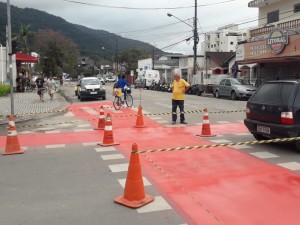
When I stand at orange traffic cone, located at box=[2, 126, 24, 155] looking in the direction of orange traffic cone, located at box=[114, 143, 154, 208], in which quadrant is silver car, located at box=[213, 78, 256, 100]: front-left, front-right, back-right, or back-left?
back-left

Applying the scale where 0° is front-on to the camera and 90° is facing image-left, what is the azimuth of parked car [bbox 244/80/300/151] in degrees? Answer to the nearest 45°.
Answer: approximately 225°

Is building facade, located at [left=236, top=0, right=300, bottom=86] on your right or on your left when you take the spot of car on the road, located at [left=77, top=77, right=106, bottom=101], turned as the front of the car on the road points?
on your left

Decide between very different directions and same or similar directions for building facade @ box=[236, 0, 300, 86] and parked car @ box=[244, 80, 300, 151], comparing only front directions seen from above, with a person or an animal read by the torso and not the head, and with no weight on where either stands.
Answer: very different directions

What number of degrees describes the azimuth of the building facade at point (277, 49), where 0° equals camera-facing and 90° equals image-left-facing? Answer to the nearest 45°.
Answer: approximately 45°

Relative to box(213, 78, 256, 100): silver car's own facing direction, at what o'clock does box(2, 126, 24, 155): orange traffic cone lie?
The orange traffic cone is roughly at 2 o'clock from the silver car.

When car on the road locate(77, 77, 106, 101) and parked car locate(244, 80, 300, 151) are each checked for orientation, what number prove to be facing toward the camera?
1

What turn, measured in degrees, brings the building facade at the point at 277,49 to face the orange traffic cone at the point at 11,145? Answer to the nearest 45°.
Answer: approximately 45° to its left

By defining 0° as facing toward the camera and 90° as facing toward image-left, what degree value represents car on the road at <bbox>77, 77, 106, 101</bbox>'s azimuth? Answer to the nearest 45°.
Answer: approximately 0°

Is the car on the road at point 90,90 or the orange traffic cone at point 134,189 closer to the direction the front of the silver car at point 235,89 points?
the orange traffic cone
